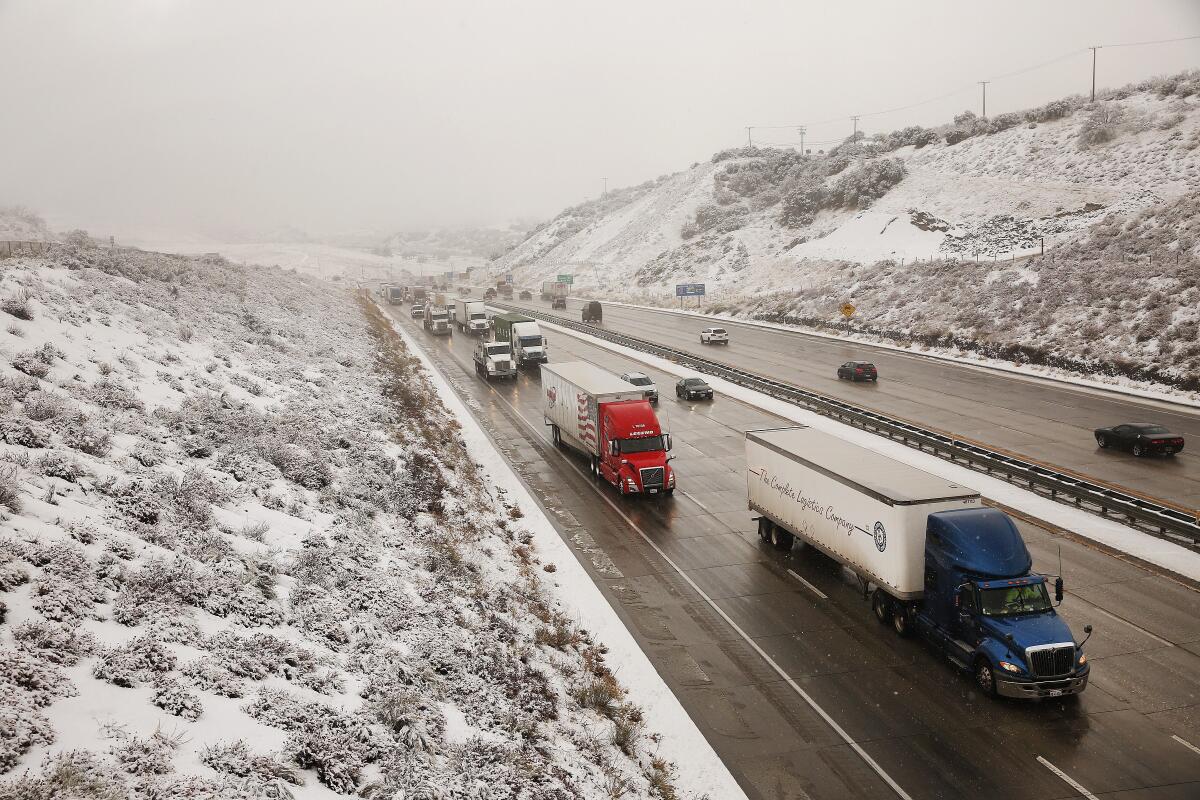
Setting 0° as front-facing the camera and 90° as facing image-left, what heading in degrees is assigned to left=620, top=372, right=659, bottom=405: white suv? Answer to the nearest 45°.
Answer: approximately 315°

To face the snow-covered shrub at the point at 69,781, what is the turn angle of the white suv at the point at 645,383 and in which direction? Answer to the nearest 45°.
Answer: approximately 45° to its right

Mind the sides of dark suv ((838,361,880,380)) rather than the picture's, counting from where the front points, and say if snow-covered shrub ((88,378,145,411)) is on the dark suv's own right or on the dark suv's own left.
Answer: on the dark suv's own left

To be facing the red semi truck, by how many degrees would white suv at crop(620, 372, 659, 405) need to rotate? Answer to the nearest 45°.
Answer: approximately 45° to its right

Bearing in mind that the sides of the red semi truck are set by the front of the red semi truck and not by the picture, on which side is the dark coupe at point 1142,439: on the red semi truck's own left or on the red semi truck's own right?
on the red semi truck's own left

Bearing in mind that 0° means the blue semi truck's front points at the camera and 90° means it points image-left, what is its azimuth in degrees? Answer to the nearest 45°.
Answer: approximately 315°

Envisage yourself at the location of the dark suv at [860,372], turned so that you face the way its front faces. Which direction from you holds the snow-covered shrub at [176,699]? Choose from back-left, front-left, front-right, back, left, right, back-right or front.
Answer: back-left

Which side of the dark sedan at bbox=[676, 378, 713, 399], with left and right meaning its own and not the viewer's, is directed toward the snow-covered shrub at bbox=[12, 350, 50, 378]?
right

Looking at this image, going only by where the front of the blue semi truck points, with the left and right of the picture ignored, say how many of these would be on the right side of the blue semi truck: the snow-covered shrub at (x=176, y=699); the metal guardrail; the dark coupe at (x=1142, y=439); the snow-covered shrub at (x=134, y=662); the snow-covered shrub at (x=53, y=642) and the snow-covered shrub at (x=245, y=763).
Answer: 4

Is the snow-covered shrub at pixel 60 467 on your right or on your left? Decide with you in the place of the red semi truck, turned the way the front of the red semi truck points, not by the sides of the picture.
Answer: on your right

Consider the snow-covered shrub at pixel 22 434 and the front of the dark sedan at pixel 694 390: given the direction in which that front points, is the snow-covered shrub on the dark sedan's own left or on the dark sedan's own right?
on the dark sedan's own right
